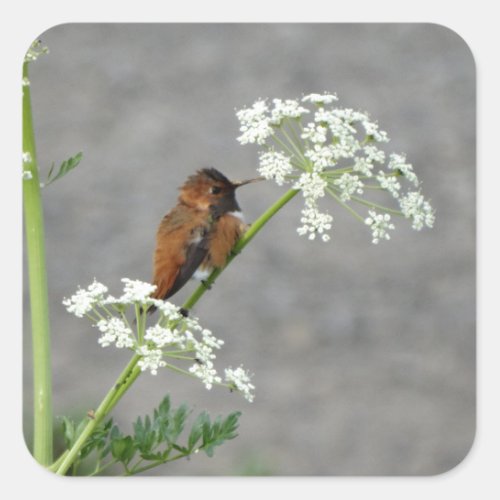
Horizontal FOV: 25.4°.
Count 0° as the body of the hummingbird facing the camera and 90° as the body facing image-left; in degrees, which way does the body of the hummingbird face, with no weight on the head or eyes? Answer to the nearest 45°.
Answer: approximately 270°
